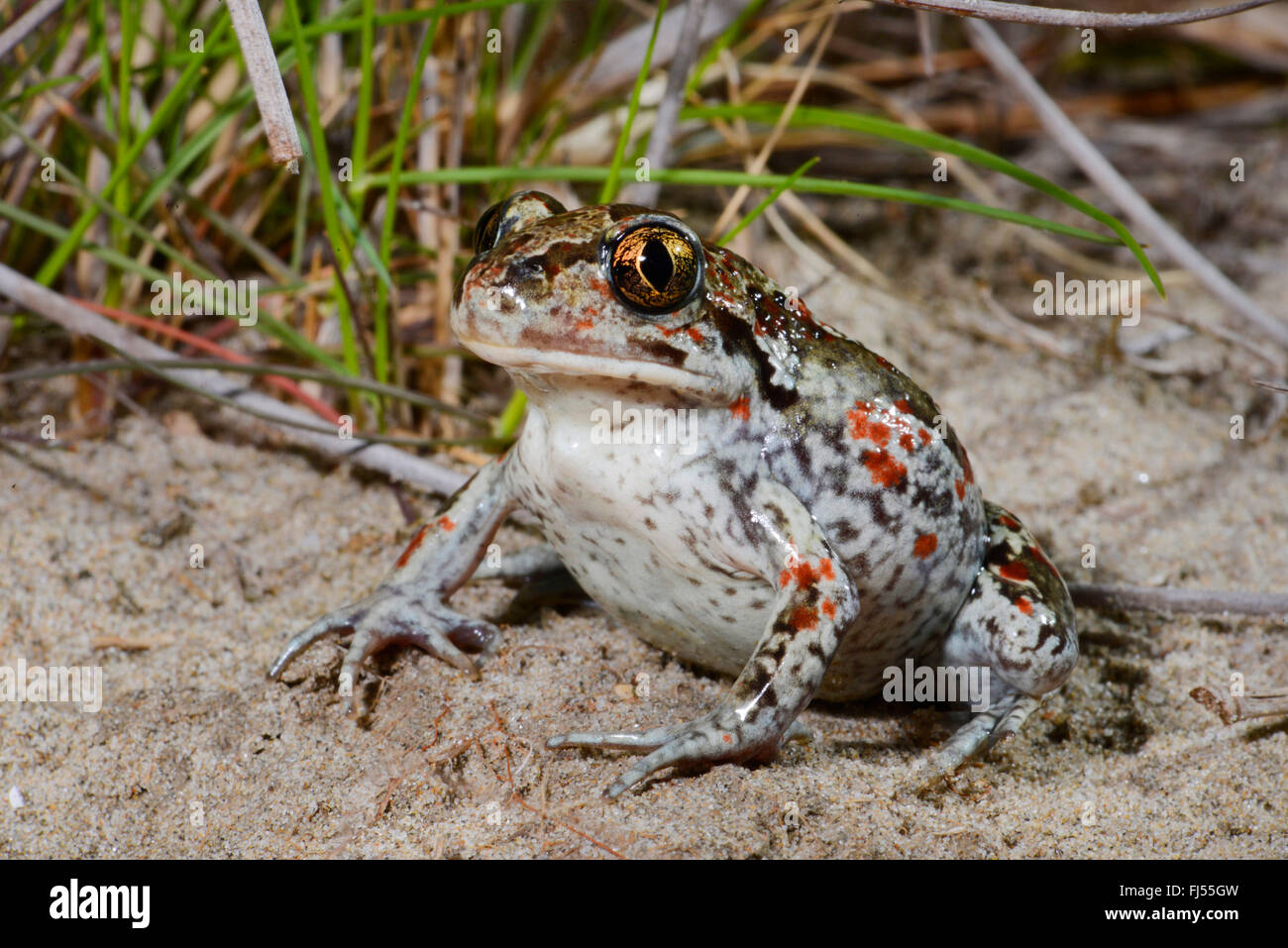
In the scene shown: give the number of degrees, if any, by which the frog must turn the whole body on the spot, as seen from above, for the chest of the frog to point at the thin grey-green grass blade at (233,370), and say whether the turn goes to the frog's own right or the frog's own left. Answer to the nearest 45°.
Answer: approximately 90° to the frog's own right

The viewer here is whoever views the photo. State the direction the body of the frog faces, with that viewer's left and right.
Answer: facing the viewer and to the left of the viewer

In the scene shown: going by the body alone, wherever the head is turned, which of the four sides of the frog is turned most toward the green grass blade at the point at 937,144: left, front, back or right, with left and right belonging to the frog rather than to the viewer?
back

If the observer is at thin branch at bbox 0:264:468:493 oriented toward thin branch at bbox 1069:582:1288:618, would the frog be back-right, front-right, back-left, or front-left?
front-right

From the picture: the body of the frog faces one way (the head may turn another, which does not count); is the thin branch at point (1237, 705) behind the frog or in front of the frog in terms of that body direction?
behind

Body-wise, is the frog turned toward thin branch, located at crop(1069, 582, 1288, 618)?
no

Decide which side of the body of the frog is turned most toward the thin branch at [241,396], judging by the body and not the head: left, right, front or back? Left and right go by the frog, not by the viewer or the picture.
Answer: right

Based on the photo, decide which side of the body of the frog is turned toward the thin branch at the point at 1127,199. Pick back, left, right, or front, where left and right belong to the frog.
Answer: back

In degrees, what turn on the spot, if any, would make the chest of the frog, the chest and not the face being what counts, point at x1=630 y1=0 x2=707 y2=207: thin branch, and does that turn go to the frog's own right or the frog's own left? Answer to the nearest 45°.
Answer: approximately 135° to the frog's own right
